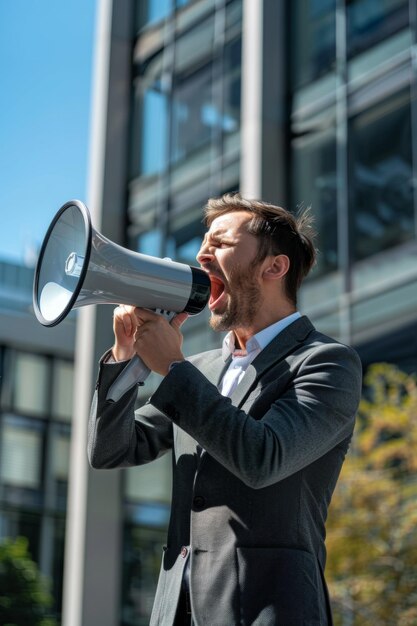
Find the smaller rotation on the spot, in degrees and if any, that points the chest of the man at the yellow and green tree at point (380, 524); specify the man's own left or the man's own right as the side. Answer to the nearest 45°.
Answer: approximately 135° to the man's own right

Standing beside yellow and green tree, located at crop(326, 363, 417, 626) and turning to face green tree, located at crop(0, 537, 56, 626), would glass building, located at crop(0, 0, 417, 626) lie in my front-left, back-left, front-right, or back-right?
front-right

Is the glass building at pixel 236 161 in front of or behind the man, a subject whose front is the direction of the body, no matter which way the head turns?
behind

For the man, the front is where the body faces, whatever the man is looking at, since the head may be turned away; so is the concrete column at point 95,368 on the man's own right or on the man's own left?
on the man's own right

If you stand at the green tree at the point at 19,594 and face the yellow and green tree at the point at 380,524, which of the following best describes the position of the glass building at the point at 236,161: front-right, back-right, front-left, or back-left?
front-left

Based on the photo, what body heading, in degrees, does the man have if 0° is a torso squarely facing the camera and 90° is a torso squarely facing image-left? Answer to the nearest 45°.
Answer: approximately 45°

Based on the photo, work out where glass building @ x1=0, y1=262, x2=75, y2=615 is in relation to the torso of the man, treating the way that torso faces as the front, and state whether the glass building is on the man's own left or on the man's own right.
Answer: on the man's own right

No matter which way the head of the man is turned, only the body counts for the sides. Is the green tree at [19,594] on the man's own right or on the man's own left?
on the man's own right

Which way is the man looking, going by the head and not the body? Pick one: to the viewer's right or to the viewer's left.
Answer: to the viewer's left
